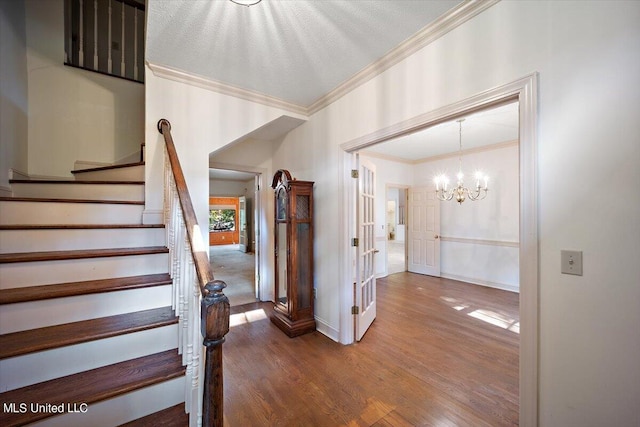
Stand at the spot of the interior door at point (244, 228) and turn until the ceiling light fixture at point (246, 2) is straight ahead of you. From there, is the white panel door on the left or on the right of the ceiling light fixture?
left

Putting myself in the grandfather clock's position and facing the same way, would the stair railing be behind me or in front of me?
in front

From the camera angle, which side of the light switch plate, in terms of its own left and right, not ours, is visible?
front

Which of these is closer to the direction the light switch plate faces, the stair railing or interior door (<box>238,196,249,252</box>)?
the stair railing

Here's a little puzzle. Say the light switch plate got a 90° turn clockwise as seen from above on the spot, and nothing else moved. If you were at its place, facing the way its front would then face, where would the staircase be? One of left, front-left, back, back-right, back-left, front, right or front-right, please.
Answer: front-left

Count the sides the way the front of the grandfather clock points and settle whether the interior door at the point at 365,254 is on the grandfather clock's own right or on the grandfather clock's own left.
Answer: on the grandfather clock's own left

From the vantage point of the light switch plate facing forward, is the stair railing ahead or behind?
ahead

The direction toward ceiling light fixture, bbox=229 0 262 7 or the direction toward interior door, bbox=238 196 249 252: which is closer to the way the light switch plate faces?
the ceiling light fixture

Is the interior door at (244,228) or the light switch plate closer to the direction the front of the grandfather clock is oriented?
the light switch plate

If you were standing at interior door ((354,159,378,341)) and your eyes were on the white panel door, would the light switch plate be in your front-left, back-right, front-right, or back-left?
back-right

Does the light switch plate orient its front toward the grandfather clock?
no

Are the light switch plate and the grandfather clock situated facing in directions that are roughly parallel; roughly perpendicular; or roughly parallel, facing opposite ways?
roughly parallel

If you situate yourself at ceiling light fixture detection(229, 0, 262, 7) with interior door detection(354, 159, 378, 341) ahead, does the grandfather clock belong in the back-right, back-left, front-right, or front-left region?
front-left

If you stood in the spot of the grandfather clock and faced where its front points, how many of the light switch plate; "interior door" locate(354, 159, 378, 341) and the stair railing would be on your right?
0

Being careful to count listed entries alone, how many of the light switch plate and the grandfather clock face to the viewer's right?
0

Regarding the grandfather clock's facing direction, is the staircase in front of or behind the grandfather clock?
in front

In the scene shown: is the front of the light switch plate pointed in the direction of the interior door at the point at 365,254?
no

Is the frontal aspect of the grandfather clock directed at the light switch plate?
no
